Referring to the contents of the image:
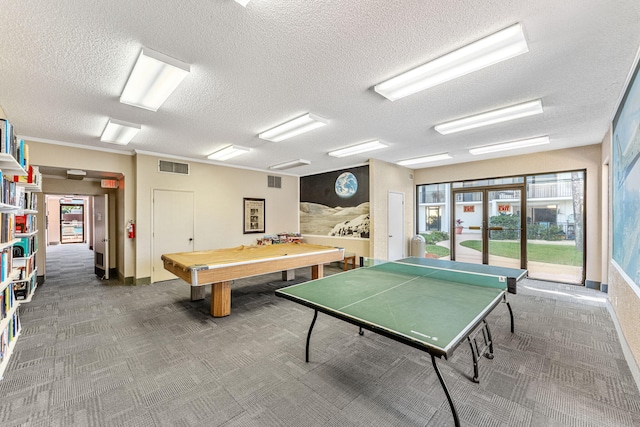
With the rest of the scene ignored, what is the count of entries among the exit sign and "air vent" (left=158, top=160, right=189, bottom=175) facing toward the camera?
2

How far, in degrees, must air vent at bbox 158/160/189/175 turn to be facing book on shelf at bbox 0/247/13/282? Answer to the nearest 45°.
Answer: approximately 45° to its right

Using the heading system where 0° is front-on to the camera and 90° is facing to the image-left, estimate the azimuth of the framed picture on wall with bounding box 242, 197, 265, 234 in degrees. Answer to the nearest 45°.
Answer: approximately 315°

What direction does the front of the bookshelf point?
to the viewer's right

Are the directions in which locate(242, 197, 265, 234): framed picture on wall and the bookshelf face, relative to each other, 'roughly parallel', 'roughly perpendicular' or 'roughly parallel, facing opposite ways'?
roughly perpendicular

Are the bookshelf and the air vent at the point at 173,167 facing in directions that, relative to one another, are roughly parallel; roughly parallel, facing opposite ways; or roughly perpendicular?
roughly perpendicular

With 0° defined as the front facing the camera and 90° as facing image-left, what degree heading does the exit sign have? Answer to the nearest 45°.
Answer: approximately 0°

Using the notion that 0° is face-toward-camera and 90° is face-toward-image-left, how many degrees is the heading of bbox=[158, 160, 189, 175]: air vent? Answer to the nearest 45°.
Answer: approximately 0°

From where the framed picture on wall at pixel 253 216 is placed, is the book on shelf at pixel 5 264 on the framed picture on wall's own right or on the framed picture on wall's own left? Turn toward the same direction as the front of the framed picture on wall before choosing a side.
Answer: on the framed picture on wall's own right
